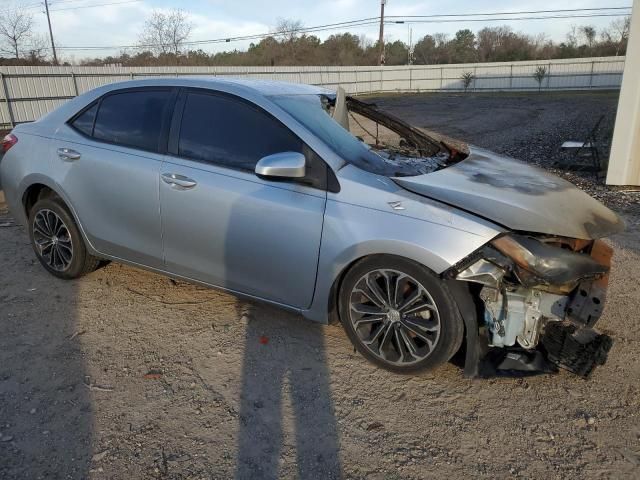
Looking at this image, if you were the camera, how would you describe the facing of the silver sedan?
facing the viewer and to the right of the viewer

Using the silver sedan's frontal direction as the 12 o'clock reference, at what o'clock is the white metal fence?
The white metal fence is roughly at 8 o'clock from the silver sedan.

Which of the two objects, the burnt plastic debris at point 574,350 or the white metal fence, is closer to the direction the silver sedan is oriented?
the burnt plastic debris
